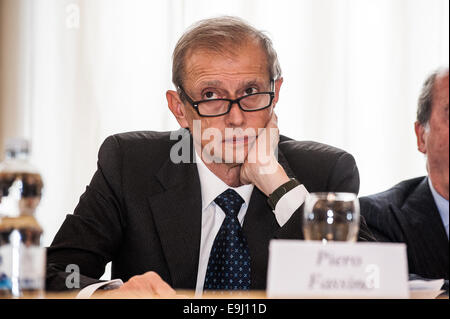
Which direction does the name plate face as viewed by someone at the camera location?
facing the viewer

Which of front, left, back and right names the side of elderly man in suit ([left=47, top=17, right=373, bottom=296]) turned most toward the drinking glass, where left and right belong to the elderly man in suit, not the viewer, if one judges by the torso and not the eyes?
front

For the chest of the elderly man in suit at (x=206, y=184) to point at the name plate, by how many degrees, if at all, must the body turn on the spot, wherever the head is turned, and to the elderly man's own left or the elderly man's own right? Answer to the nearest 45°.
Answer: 0° — they already face it

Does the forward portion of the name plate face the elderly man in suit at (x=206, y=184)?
no

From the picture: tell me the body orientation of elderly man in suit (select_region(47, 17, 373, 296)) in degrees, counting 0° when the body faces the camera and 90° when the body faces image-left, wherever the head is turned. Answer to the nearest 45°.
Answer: approximately 0°

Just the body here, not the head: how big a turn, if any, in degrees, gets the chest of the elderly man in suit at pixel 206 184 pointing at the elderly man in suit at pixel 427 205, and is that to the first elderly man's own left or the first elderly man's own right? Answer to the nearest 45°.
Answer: approximately 90° to the first elderly man's own left

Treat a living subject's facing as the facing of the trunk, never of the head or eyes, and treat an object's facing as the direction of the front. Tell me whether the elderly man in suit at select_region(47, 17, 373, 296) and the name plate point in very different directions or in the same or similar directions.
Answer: same or similar directions

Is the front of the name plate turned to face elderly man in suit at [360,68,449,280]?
no

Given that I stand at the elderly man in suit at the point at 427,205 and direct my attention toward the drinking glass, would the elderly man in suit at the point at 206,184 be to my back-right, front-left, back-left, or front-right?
front-right

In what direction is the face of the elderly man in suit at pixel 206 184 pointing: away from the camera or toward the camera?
toward the camera

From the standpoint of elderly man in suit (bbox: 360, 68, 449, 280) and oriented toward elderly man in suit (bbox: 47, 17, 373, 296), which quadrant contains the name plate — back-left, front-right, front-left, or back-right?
front-left
